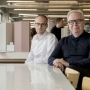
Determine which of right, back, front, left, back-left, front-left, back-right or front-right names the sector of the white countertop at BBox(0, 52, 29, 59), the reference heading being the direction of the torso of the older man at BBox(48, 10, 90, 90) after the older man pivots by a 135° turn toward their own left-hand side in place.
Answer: left

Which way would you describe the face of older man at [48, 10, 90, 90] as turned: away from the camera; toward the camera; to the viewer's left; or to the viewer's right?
toward the camera

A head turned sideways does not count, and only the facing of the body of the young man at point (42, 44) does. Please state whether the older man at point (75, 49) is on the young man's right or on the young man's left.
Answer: on the young man's left

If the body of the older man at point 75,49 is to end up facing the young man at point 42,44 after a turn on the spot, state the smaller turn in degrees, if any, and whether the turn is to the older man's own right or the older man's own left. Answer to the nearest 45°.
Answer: approximately 135° to the older man's own right

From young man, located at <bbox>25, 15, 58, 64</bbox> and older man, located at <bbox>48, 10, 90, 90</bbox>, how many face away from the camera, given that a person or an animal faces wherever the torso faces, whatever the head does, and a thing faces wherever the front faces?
0

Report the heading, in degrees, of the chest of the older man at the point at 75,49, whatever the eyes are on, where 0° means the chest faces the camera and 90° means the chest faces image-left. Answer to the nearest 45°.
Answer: approximately 0°

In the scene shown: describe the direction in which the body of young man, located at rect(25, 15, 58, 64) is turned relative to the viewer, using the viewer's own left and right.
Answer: facing the viewer and to the left of the viewer

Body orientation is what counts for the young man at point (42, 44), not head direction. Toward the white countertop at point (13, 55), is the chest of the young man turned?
no
